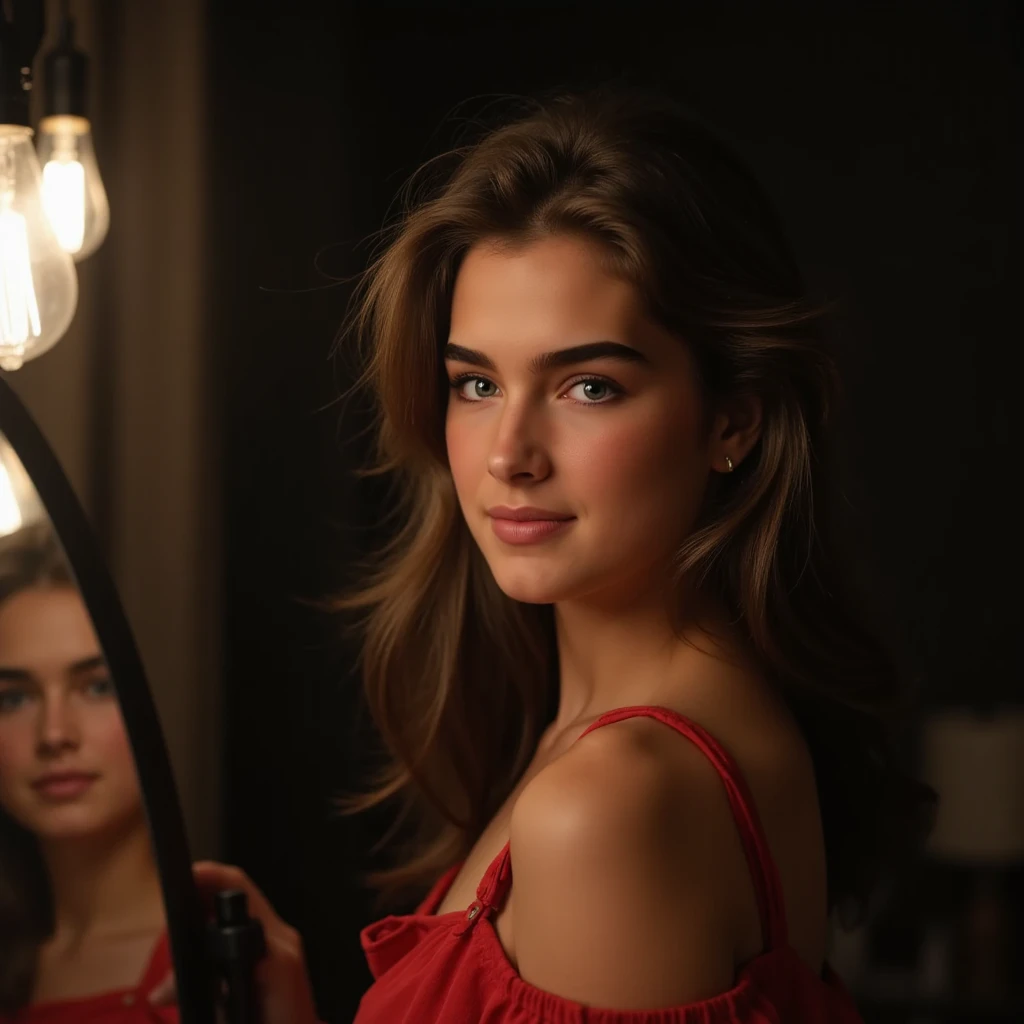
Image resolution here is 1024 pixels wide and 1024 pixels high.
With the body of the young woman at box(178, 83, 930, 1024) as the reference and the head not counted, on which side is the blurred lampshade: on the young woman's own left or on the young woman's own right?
on the young woman's own right

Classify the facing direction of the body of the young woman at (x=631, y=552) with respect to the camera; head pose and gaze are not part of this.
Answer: to the viewer's left

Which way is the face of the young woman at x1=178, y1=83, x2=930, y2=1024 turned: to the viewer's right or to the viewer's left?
to the viewer's left
